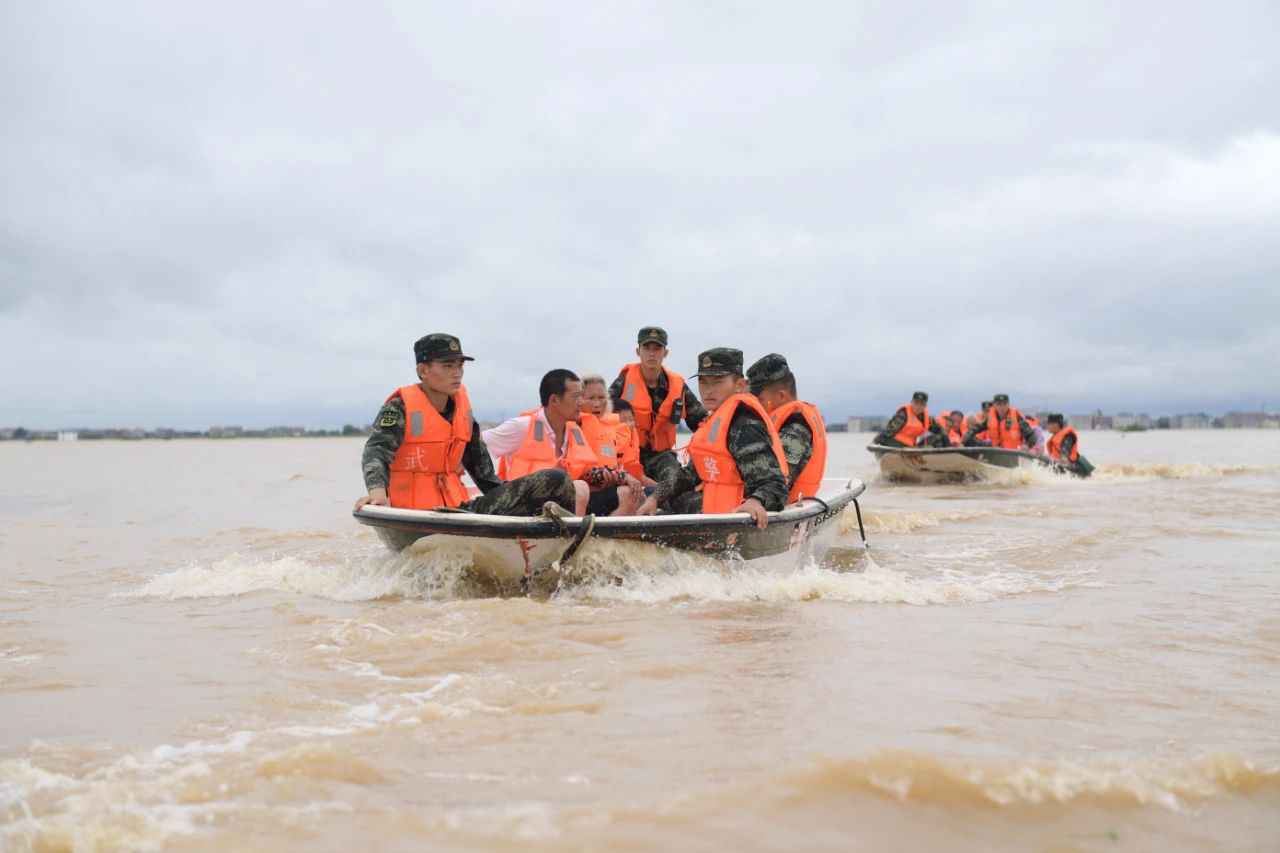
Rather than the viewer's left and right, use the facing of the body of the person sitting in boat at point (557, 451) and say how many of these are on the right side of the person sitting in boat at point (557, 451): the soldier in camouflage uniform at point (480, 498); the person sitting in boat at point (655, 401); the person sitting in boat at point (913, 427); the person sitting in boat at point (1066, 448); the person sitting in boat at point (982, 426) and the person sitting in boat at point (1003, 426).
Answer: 1

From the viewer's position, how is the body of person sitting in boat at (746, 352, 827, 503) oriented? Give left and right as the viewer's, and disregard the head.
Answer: facing to the left of the viewer

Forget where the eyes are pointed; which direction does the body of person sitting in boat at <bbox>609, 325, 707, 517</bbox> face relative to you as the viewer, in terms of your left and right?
facing the viewer

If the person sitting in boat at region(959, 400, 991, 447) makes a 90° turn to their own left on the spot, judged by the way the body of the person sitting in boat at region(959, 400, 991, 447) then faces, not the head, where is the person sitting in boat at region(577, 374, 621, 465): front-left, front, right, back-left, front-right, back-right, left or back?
back-right

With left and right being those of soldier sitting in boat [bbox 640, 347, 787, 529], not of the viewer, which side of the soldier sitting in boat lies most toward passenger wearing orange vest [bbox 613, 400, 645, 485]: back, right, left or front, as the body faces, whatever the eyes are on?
right

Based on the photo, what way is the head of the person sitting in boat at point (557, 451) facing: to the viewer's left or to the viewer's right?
to the viewer's right

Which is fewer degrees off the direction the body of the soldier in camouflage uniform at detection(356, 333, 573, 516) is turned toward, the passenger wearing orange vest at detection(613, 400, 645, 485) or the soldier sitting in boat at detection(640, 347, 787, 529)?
the soldier sitting in boat

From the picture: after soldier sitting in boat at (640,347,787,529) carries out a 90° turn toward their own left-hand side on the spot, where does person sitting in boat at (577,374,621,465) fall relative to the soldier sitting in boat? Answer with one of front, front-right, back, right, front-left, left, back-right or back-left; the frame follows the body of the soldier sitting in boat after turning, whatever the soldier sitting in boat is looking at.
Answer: back

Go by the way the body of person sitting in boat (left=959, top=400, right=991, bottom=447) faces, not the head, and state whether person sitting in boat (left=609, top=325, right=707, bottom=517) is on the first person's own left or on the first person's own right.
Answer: on the first person's own right

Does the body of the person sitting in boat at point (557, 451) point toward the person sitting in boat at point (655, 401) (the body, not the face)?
no

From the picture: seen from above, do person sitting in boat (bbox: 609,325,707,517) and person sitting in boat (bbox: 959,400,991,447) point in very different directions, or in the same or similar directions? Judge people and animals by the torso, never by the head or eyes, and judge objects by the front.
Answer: same or similar directions

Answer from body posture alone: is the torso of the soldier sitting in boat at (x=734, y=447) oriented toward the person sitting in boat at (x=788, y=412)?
no

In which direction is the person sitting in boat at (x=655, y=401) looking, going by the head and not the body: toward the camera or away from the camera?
toward the camera

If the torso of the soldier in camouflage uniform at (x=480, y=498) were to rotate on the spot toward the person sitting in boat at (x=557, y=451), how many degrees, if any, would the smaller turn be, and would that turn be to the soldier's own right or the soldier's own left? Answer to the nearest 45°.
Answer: approximately 90° to the soldier's own left

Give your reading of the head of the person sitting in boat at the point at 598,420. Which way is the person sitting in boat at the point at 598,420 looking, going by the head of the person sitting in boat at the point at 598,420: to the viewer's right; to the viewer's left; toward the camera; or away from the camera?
toward the camera
